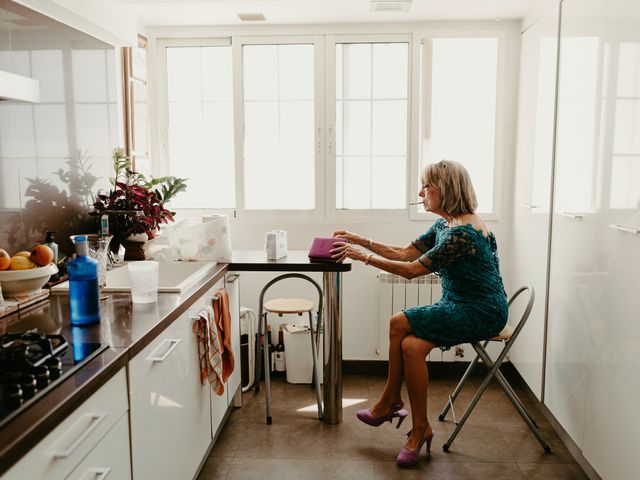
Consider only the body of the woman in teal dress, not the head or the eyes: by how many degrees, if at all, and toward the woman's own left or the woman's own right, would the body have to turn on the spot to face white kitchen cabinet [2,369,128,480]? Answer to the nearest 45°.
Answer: approximately 45° to the woman's own left

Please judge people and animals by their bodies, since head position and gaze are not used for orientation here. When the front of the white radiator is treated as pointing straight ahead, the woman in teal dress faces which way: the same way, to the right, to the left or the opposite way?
to the right

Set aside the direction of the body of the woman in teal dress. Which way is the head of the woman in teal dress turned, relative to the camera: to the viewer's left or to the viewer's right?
to the viewer's left

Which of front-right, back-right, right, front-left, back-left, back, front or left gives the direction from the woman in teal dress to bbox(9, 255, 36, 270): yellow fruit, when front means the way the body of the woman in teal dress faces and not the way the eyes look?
front-left

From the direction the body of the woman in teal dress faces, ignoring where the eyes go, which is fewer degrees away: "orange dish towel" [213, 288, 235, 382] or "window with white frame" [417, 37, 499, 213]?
the orange dish towel

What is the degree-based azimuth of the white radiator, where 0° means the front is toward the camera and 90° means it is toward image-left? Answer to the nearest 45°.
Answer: approximately 0°

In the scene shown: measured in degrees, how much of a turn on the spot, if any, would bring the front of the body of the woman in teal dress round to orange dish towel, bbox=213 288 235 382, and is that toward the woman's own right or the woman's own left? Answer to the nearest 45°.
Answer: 0° — they already face it

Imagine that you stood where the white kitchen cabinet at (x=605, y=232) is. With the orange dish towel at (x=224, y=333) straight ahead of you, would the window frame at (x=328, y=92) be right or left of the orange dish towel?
right

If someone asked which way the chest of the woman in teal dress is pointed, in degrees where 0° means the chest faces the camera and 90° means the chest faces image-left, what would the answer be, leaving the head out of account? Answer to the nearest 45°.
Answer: approximately 90°

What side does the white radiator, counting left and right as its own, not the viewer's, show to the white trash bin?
right

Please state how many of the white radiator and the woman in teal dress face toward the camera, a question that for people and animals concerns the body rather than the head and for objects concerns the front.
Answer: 1
